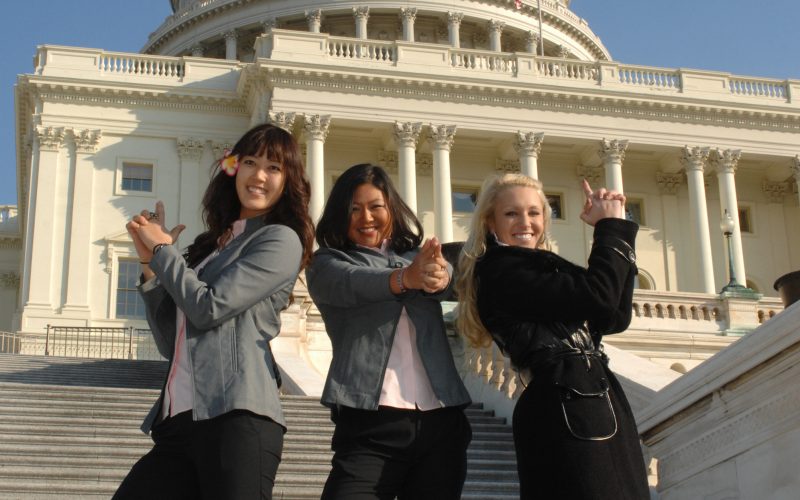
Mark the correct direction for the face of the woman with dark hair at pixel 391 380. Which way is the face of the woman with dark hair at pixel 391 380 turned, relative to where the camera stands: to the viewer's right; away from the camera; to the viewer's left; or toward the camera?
toward the camera

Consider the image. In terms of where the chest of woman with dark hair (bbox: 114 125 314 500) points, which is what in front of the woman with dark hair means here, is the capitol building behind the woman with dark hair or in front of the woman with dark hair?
behind

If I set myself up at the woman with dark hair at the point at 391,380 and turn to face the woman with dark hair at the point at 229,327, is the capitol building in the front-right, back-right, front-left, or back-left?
back-right

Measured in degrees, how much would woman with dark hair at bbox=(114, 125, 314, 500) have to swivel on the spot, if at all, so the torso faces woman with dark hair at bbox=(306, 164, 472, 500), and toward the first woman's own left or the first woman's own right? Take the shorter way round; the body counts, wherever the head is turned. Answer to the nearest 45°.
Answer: approximately 135° to the first woman's own left

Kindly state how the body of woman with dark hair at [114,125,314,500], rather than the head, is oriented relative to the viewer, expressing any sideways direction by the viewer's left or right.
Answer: facing the viewer and to the left of the viewer

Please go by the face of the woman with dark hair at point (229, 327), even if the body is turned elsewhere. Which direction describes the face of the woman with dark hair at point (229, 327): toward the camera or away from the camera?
toward the camera

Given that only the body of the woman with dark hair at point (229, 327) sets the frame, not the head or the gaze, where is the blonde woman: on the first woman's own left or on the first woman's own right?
on the first woman's own left

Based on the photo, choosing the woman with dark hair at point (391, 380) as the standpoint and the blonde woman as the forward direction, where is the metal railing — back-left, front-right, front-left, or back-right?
back-left

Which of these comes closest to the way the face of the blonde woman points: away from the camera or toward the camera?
toward the camera

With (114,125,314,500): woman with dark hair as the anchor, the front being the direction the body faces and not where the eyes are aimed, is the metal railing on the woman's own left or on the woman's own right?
on the woman's own right
